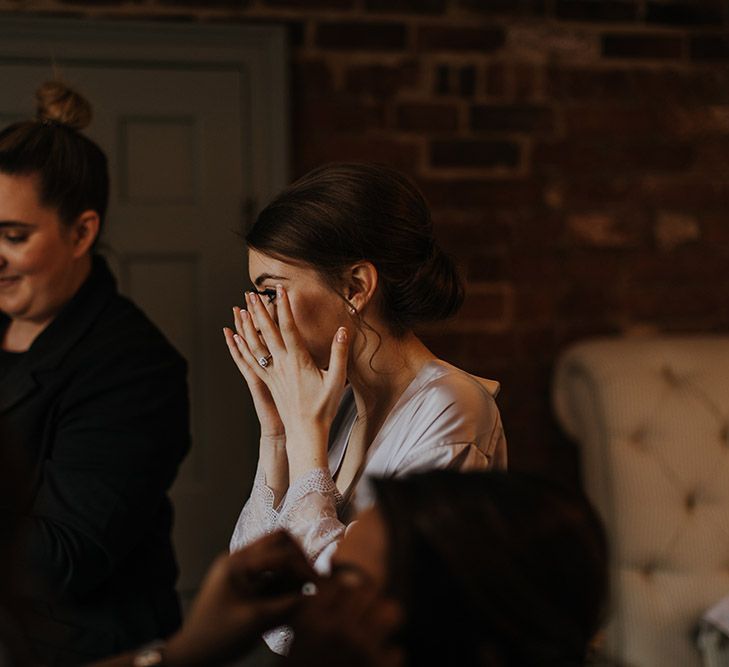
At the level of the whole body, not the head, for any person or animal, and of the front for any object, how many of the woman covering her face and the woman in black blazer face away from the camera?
0

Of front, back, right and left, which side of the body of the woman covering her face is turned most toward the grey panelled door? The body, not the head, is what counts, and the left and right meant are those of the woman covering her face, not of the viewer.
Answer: right

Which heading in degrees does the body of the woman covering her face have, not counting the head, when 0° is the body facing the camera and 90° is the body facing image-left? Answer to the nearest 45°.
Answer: approximately 90°

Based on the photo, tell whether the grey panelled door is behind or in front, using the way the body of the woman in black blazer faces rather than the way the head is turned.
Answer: behind
